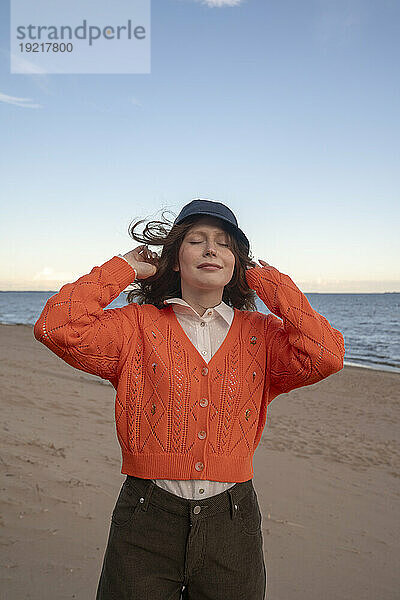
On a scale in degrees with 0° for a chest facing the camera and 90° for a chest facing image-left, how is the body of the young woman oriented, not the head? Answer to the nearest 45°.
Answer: approximately 0°
